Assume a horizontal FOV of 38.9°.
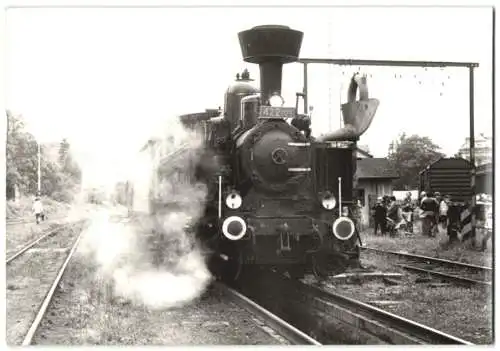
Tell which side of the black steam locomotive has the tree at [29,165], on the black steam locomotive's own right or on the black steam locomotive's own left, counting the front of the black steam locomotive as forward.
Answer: on the black steam locomotive's own right

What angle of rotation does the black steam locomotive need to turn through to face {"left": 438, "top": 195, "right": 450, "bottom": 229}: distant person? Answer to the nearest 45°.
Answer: approximately 135° to its left

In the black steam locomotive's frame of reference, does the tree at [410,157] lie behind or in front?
behind

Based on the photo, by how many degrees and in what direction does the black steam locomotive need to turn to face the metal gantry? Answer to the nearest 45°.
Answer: approximately 135° to its left

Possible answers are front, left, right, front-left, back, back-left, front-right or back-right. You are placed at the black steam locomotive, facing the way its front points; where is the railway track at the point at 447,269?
front-left

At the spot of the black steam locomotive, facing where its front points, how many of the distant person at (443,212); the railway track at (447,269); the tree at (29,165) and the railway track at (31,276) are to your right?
2

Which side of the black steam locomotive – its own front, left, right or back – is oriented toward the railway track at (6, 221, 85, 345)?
right

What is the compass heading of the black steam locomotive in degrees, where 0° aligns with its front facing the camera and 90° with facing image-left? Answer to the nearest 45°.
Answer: approximately 0°

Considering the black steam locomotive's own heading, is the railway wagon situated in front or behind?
behind
